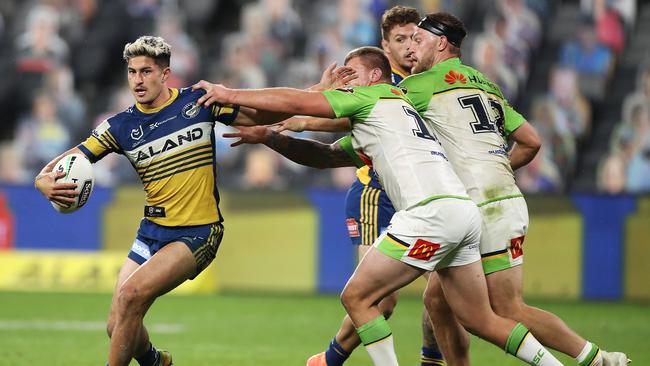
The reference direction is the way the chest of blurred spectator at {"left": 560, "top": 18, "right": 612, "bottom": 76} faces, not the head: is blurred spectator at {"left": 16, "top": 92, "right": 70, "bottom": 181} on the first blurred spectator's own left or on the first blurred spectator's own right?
on the first blurred spectator's own right

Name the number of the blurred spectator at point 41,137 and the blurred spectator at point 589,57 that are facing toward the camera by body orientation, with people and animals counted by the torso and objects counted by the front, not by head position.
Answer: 2

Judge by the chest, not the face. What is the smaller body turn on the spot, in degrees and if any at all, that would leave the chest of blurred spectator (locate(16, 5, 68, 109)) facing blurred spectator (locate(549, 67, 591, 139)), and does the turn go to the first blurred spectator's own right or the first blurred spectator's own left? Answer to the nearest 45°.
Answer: approximately 45° to the first blurred spectator's own left

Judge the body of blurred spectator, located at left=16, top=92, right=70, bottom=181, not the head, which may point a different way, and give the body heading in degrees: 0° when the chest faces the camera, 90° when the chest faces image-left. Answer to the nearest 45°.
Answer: approximately 0°

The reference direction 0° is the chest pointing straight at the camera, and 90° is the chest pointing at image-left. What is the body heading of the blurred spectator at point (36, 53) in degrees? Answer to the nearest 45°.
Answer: approximately 0°

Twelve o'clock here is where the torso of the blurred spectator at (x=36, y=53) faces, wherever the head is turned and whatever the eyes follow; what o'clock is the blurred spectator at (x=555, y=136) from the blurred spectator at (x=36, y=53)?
the blurred spectator at (x=555, y=136) is roughly at 10 o'clock from the blurred spectator at (x=36, y=53).

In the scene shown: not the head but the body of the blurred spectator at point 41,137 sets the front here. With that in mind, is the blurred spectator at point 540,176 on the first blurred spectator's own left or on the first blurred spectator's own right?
on the first blurred spectator's own left

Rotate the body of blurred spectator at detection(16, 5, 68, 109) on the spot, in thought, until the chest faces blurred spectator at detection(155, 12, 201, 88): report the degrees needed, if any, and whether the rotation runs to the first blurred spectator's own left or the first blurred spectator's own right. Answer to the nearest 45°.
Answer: approximately 90° to the first blurred spectator's own left

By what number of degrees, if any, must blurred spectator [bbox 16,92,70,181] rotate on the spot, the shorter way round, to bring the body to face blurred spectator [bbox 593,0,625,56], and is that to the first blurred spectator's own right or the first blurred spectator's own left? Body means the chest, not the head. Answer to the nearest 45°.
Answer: approximately 90° to the first blurred spectator's own left

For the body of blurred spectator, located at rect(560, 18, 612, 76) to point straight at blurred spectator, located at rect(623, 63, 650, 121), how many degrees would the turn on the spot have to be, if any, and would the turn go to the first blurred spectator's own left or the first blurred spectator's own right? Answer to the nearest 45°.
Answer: approximately 45° to the first blurred spectator's own left

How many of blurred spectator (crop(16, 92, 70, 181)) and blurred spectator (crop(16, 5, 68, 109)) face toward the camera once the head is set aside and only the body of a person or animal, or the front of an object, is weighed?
2

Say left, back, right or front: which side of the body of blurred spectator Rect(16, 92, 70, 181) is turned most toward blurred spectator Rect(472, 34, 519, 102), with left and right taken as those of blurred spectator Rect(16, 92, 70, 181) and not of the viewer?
left
